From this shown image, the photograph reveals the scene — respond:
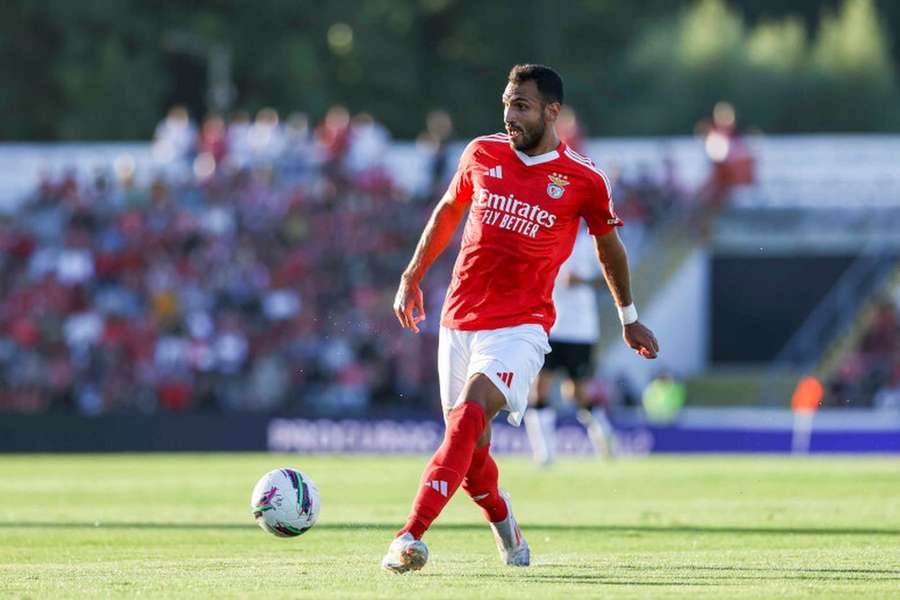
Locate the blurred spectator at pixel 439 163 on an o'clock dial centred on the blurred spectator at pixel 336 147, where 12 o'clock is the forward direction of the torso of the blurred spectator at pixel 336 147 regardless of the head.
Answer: the blurred spectator at pixel 439 163 is roughly at 10 o'clock from the blurred spectator at pixel 336 147.

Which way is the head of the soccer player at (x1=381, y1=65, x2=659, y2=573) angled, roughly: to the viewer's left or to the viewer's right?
to the viewer's left

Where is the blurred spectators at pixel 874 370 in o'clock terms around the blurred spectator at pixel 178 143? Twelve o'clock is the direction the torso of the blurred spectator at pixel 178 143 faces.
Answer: the blurred spectators at pixel 874 370 is roughly at 10 o'clock from the blurred spectator at pixel 178 143.

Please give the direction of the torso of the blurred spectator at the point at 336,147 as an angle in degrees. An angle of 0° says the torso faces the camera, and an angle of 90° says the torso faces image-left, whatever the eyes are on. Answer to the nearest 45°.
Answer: approximately 0°

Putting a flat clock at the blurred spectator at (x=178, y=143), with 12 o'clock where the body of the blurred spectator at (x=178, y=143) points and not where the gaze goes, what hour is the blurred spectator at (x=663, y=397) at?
the blurred spectator at (x=663, y=397) is roughly at 10 o'clock from the blurred spectator at (x=178, y=143).

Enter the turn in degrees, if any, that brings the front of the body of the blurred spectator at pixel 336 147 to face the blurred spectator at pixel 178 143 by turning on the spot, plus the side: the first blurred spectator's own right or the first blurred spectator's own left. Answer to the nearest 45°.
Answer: approximately 135° to the first blurred spectator's own right

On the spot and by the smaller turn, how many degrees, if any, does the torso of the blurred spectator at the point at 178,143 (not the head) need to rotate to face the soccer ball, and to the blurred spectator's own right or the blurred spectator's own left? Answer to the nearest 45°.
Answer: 0° — they already face it

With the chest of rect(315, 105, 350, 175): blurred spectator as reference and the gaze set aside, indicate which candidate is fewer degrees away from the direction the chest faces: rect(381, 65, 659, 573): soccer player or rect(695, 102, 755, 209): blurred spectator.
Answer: the soccer player

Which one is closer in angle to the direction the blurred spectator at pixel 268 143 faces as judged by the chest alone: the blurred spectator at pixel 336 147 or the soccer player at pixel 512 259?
the soccer player

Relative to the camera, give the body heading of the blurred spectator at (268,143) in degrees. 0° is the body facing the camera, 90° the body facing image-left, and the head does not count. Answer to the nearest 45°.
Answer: approximately 0°
